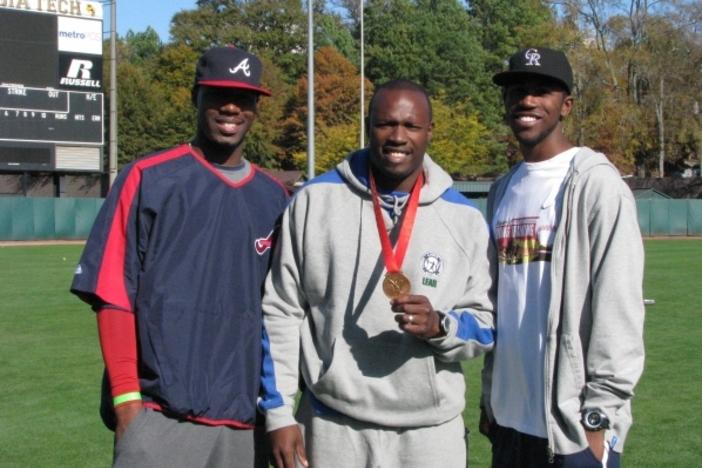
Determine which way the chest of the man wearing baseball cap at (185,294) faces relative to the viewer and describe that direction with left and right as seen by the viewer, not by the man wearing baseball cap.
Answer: facing the viewer and to the right of the viewer

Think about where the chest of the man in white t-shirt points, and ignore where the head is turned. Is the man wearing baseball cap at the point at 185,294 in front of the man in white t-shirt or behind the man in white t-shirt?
in front

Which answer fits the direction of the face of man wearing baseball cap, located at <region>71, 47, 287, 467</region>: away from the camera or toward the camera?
toward the camera

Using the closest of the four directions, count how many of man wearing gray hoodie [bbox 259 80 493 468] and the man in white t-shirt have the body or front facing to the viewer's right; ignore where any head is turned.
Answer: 0

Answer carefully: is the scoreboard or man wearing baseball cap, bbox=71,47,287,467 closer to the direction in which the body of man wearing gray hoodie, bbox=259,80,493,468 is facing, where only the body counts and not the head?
the man wearing baseball cap

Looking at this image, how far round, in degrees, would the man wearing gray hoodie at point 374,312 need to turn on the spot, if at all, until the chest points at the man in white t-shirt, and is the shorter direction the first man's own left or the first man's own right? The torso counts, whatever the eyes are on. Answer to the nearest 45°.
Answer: approximately 90° to the first man's own left

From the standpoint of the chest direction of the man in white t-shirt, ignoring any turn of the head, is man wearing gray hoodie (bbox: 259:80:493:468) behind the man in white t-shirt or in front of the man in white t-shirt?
in front

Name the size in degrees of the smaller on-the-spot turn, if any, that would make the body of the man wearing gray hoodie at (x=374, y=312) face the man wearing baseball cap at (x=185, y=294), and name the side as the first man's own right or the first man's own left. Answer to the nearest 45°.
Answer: approximately 90° to the first man's own right

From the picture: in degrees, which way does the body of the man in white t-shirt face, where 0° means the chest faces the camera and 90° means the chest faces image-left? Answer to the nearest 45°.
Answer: approximately 45°

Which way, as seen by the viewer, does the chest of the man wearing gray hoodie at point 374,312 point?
toward the camera

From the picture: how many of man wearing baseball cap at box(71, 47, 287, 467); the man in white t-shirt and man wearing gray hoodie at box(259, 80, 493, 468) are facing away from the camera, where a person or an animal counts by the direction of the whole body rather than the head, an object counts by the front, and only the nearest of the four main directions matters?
0

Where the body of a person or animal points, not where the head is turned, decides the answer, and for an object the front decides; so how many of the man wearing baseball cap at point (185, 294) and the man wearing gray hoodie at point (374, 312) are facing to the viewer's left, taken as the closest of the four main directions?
0
